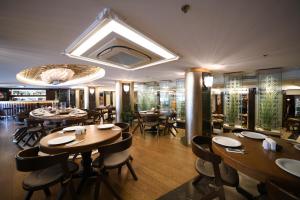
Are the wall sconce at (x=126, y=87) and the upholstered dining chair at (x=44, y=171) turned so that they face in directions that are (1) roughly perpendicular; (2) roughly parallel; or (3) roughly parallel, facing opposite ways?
roughly parallel, facing opposite ways

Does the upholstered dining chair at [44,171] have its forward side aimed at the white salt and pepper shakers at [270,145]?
no

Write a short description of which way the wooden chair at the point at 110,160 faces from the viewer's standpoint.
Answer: facing away from the viewer and to the left of the viewer

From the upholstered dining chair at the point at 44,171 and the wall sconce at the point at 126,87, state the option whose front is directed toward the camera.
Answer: the wall sconce

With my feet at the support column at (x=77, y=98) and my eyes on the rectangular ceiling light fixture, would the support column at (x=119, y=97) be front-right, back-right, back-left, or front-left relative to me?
front-left

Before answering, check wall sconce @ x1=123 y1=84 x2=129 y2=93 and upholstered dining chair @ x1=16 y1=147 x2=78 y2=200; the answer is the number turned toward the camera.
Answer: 1

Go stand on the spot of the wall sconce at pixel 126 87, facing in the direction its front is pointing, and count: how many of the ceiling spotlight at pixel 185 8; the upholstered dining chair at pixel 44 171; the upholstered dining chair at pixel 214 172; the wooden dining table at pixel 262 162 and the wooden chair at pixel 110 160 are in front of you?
5

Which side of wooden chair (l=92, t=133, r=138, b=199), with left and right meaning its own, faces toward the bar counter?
front

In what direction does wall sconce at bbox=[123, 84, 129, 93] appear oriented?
toward the camera

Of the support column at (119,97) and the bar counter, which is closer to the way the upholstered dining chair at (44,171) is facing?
the support column

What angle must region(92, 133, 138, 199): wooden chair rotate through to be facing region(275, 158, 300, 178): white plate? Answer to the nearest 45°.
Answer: approximately 180°

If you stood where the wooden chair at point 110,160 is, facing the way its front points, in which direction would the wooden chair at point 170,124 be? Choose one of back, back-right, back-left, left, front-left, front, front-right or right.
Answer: right

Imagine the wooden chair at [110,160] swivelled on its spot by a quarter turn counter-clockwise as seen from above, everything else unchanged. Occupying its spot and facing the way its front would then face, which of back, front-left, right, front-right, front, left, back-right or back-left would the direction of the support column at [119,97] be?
back-right

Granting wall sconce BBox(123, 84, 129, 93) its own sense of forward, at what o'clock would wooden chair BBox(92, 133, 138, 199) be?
The wooden chair is roughly at 12 o'clock from the wall sconce.

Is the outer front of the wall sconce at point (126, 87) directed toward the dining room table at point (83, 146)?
yes

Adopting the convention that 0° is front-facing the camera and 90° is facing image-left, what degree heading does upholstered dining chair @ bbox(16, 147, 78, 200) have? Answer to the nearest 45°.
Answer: approximately 225°

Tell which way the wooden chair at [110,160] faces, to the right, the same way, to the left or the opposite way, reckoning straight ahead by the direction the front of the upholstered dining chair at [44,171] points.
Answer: to the left

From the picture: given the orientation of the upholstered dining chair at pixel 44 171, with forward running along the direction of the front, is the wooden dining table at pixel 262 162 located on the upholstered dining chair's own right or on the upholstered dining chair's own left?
on the upholstered dining chair's own right
